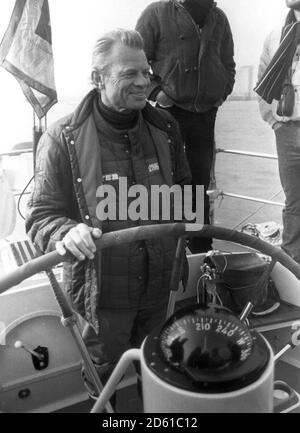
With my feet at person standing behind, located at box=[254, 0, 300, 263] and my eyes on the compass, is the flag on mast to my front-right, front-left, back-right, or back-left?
front-right

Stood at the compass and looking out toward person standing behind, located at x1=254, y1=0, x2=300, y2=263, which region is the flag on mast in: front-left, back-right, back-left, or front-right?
front-left

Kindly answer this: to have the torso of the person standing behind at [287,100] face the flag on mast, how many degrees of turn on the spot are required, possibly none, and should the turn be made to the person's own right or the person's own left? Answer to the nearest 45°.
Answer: approximately 45° to the person's own right

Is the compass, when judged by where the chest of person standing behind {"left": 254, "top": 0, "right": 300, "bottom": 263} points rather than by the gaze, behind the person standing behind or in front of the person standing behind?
in front
